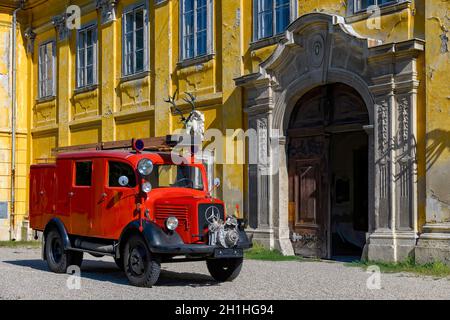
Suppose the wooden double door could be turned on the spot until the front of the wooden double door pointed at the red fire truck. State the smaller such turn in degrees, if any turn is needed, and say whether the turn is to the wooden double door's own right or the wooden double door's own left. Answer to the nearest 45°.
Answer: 0° — it already faces it

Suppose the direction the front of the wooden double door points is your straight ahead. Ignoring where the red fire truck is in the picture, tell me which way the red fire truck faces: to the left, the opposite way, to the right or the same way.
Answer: to the left

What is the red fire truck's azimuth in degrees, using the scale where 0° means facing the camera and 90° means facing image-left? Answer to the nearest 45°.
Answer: approximately 315°

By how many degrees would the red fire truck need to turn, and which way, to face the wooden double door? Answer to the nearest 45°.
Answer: approximately 90° to its left

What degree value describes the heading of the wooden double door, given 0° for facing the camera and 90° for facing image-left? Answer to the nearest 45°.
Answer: approximately 45°
